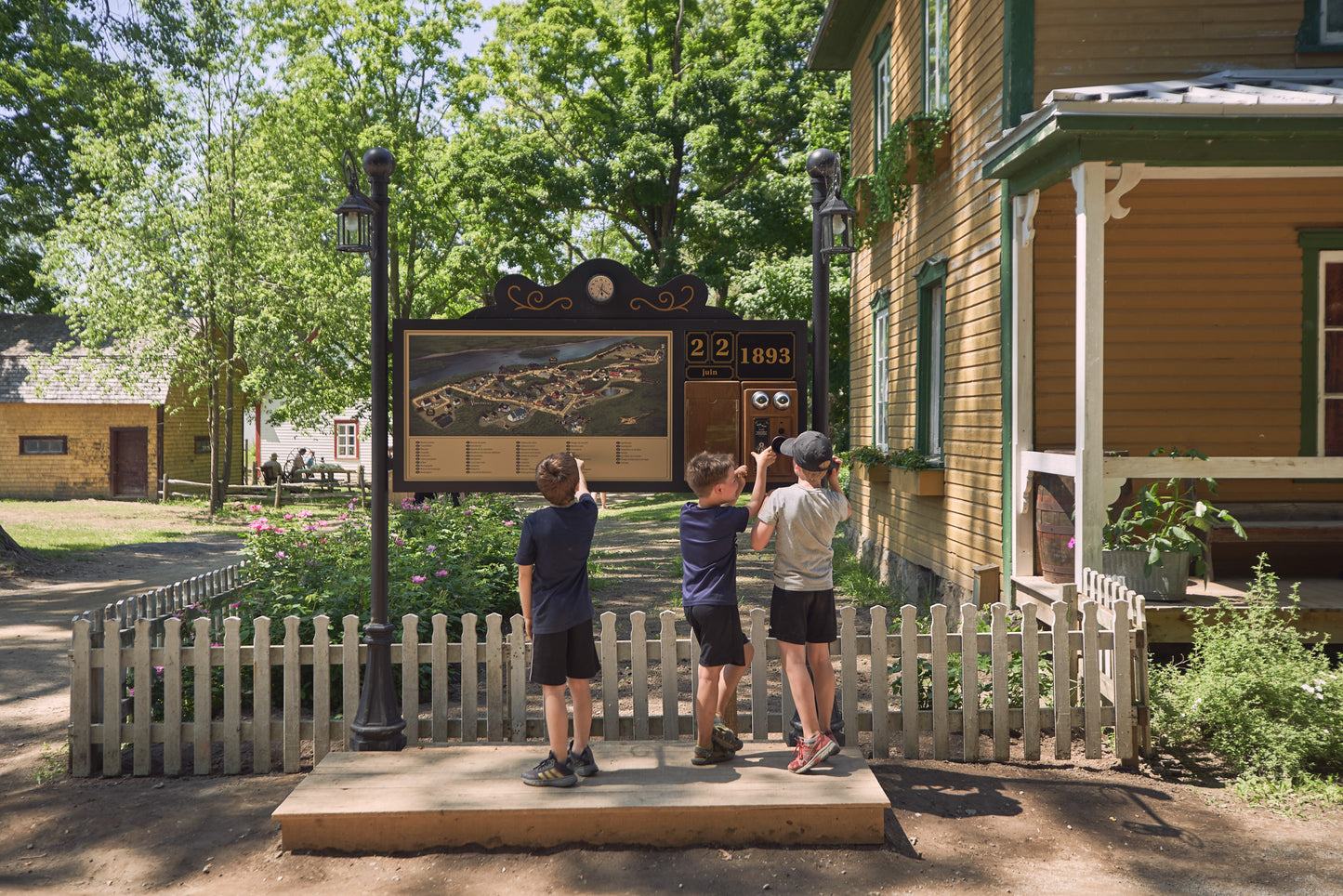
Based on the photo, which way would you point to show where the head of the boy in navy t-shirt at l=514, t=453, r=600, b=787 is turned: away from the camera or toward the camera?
away from the camera

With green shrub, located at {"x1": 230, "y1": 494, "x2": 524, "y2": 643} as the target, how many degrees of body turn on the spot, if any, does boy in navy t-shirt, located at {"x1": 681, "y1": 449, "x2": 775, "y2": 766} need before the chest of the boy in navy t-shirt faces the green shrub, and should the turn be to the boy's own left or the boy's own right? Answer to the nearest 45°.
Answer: approximately 90° to the boy's own left

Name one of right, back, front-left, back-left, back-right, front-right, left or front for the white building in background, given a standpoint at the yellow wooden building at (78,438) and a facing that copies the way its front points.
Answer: back-left

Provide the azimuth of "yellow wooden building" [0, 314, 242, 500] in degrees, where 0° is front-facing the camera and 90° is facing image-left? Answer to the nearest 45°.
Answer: approximately 0°

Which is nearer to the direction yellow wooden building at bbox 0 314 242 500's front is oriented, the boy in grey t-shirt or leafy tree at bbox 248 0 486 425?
the boy in grey t-shirt

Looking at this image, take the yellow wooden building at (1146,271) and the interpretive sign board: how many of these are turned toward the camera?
2

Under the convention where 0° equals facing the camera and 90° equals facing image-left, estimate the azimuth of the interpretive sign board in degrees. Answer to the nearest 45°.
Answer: approximately 0°

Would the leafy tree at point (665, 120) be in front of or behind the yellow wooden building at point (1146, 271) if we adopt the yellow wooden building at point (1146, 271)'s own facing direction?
behind

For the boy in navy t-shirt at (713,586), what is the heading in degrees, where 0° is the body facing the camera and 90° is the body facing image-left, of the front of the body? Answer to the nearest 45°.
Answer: approximately 225°
